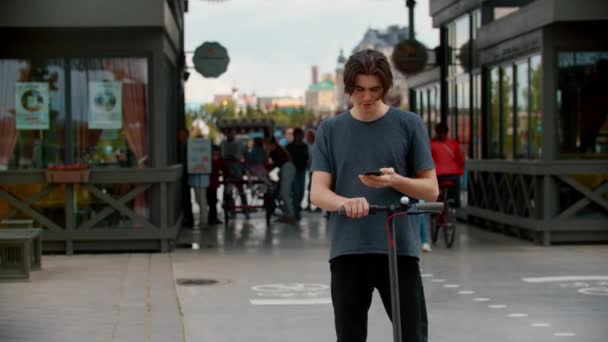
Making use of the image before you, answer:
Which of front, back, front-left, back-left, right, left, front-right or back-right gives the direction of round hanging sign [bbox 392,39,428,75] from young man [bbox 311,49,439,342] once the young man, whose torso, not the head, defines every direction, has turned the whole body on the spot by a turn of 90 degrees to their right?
right

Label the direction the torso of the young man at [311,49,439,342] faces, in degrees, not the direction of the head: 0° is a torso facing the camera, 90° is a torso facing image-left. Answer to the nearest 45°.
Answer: approximately 0°

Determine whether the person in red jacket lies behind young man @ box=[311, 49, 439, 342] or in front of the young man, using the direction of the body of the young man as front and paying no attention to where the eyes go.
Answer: behind

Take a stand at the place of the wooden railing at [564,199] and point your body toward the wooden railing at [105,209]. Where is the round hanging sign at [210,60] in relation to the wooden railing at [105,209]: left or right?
right

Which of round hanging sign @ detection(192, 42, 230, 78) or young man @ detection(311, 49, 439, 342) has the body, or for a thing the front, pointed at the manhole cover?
the round hanging sign

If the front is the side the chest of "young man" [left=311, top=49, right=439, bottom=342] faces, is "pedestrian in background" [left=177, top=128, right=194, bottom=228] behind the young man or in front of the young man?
behind

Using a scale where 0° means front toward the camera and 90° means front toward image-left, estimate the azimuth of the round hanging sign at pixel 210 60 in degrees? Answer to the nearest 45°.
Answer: approximately 0°

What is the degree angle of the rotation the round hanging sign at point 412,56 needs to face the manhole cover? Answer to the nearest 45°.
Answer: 0° — it already faces it

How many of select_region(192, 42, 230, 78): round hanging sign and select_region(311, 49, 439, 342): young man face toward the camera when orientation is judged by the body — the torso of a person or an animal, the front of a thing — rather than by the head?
2
